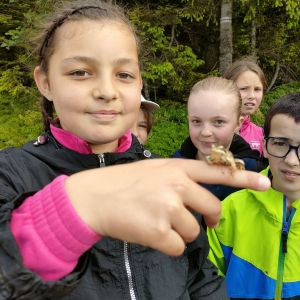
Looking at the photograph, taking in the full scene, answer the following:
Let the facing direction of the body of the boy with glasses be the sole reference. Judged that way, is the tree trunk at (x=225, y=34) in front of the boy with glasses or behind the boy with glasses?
behind

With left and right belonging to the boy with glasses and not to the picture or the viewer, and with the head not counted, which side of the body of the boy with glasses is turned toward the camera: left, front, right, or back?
front
